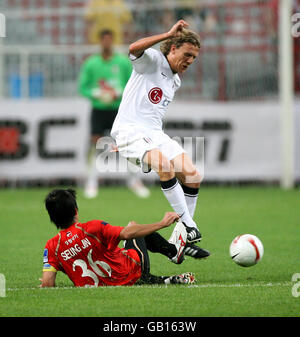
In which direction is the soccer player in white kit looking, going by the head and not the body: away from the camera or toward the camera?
toward the camera

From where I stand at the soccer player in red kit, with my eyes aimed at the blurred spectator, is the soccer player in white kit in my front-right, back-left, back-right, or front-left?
front-right

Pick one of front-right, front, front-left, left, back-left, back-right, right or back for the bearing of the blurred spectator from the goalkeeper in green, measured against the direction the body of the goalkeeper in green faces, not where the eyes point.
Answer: back

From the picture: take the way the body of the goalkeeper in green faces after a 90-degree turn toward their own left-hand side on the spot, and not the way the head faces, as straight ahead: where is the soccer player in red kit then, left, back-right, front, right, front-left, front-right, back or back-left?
right

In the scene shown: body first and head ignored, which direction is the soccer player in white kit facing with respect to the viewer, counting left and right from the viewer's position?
facing the viewer and to the right of the viewer

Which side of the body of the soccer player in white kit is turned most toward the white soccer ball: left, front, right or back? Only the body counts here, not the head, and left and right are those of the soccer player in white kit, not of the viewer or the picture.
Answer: front

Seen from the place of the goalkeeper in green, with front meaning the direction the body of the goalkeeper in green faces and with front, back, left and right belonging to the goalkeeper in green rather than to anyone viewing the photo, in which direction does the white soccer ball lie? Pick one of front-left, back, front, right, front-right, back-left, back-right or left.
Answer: front

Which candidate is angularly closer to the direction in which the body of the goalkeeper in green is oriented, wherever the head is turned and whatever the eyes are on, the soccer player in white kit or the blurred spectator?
the soccer player in white kit

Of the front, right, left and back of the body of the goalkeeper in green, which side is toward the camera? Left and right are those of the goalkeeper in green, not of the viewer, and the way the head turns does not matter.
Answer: front

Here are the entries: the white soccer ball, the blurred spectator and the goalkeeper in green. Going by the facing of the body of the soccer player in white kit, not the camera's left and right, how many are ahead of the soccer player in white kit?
1

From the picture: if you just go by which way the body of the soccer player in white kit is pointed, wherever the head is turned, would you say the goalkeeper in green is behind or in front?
behind
